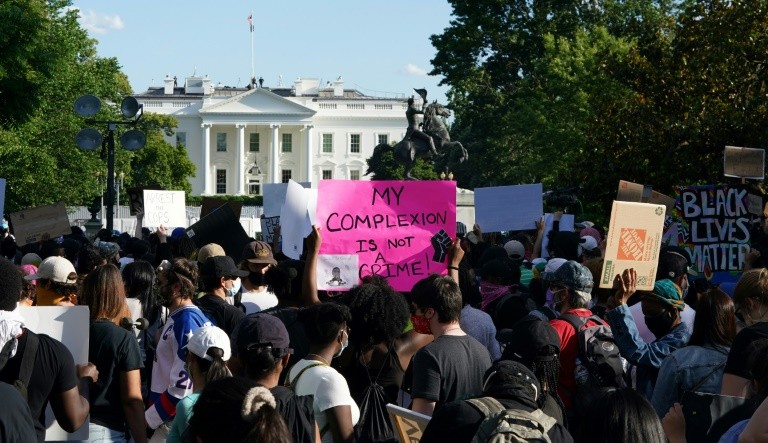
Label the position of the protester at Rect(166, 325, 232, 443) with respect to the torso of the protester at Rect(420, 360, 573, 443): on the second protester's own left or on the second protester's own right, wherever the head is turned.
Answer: on the second protester's own left

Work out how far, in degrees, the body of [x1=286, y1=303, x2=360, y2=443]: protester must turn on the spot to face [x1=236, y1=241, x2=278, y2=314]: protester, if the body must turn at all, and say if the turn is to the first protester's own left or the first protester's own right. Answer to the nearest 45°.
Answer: approximately 45° to the first protester's own left

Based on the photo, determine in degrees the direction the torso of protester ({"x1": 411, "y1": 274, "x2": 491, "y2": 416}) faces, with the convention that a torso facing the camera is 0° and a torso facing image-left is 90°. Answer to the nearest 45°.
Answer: approximately 135°

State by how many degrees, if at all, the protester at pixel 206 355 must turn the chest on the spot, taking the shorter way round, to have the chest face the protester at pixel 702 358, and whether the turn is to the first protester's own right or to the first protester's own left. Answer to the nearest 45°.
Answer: approximately 135° to the first protester's own right

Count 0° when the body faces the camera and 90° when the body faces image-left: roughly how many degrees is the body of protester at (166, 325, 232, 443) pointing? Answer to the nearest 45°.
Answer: approximately 135°

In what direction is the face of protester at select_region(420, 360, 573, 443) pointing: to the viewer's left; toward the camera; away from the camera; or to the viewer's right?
away from the camera

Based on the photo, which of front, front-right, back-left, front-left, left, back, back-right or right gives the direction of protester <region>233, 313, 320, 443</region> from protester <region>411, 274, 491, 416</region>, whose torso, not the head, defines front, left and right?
left

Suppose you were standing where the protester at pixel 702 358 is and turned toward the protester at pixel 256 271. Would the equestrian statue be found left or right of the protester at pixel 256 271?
right

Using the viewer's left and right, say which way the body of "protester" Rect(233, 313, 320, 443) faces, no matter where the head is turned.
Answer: facing away from the viewer

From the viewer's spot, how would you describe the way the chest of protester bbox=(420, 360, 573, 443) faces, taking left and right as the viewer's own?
facing away from the viewer
